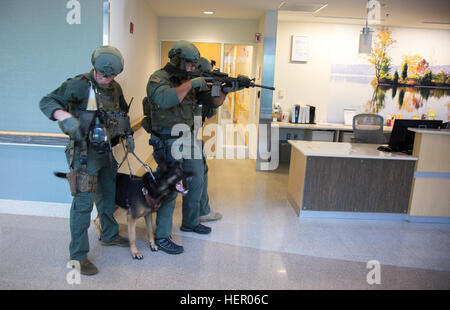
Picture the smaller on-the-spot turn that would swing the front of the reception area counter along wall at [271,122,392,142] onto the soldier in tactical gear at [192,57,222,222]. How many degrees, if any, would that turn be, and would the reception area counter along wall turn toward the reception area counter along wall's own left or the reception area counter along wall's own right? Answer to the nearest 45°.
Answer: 0° — it already faces them

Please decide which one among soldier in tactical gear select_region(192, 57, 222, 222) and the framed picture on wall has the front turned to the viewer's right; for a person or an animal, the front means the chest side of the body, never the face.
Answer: the soldier in tactical gear

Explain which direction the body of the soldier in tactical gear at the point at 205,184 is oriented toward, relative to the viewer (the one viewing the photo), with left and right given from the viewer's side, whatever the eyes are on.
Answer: facing to the right of the viewer

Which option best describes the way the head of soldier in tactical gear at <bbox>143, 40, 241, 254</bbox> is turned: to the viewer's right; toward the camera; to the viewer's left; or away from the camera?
to the viewer's right

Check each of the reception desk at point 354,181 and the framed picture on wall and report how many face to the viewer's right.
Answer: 0

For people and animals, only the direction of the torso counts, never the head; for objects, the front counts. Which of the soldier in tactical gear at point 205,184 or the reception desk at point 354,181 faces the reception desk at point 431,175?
the soldier in tactical gear

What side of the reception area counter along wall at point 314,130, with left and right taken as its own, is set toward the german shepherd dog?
front
